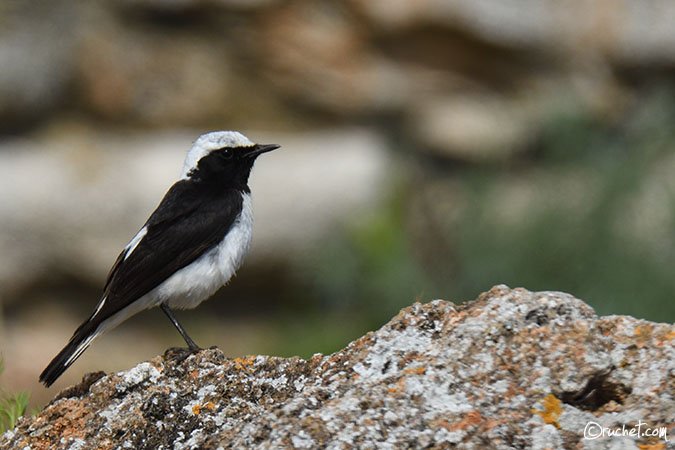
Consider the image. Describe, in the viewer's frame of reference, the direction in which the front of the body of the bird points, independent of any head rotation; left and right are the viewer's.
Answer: facing to the right of the viewer
